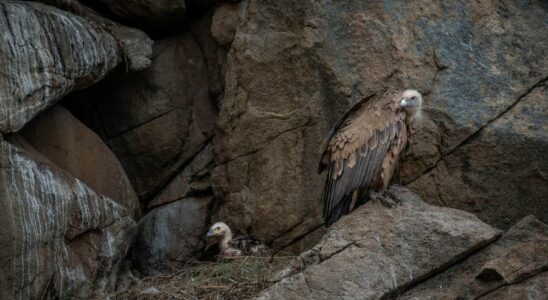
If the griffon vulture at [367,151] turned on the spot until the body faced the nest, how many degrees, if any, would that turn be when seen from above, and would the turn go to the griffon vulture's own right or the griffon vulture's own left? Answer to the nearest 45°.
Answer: approximately 180°

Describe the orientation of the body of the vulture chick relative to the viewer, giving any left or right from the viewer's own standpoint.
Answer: facing to the left of the viewer

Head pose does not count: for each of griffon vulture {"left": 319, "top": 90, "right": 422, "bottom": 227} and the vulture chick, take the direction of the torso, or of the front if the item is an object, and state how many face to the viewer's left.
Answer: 1

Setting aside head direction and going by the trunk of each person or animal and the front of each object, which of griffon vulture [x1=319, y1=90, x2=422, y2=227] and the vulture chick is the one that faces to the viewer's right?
the griffon vulture

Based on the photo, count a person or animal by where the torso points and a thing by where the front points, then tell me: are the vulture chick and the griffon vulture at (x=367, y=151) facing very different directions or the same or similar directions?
very different directions

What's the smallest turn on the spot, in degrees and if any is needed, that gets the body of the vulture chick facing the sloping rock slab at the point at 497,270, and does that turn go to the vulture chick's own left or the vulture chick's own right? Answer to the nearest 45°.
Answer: approximately 135° to the vulture chick's own left

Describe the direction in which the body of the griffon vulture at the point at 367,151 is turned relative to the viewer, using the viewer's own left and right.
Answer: facing to the right of the viewer

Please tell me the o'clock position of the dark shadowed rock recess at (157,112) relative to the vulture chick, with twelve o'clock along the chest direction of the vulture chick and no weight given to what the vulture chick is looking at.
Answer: The dark shadowed rock recess is roughly at 2 o'clock from the vulture chick.
